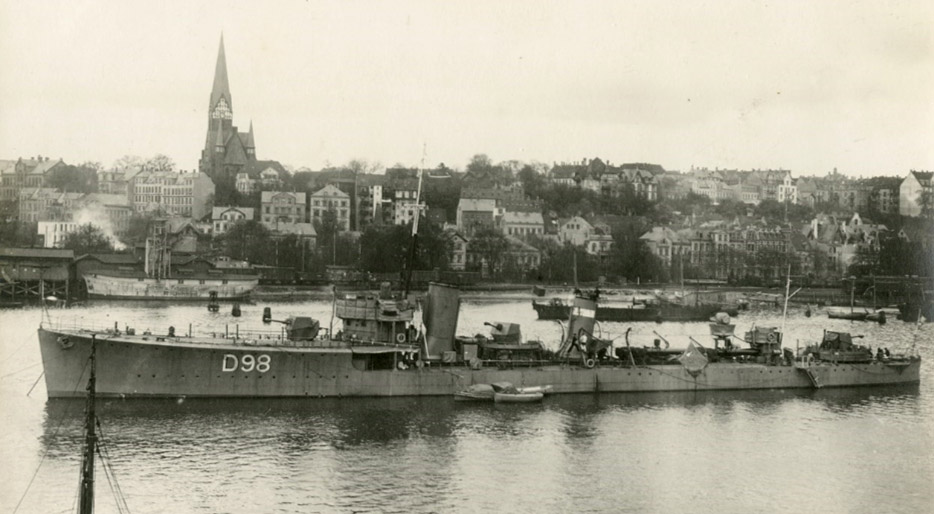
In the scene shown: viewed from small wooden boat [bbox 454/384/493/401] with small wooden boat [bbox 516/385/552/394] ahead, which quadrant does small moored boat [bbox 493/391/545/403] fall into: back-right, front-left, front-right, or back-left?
front-right

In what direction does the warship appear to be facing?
to the viewer's left
